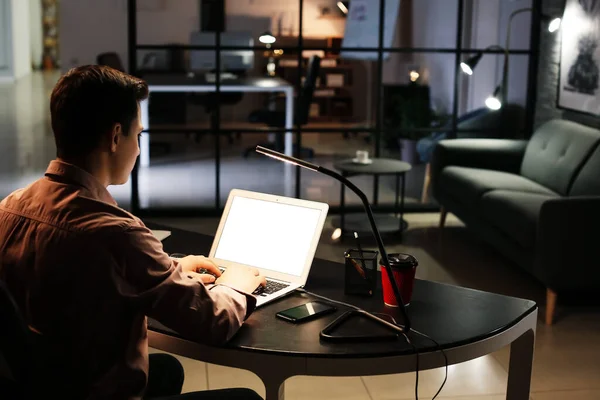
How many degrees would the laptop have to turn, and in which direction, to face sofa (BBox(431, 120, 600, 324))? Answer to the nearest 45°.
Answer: approximately 180°

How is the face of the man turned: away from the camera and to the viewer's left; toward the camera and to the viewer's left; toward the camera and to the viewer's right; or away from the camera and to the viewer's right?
away from the camera and to the viewer's right

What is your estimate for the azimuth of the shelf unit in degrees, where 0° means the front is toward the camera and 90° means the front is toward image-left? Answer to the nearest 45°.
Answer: approximately 0°

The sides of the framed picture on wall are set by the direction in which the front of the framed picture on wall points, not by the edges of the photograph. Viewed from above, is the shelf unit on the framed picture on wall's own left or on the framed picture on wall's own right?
on the framed picture on wall's own right

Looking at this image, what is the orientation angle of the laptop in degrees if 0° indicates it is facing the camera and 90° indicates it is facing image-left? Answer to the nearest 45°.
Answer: approximately 45°

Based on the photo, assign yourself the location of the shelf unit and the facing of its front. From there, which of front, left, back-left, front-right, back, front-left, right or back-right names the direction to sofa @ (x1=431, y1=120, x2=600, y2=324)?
front-left

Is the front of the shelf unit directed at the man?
yes

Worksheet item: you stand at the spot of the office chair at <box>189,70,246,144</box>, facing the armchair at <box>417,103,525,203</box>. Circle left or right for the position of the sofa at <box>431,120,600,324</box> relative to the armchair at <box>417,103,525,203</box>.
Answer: right
